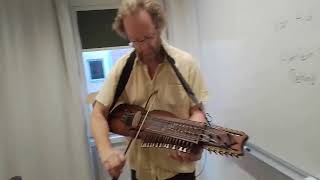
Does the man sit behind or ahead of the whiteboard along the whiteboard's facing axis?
ahead

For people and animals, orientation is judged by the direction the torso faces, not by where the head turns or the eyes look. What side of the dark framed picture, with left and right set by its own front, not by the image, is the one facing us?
front

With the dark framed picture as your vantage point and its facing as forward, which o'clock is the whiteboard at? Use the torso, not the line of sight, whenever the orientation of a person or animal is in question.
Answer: The whiteboard is roughly at 11 o'clock from the dark framed picture.

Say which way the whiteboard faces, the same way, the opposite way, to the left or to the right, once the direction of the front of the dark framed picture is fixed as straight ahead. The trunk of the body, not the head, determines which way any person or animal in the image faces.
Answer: to the right

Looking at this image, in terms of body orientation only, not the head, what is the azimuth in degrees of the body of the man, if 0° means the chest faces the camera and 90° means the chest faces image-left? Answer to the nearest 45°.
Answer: approximately 0°

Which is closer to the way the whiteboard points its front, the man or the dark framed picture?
the man

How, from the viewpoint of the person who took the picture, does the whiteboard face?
facing the viewer and to the left of the viewer

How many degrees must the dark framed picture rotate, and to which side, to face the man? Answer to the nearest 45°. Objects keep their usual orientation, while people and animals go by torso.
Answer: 0° — it already faces them

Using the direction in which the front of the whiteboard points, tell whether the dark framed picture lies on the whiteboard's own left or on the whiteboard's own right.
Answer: on the whiteboard's own right

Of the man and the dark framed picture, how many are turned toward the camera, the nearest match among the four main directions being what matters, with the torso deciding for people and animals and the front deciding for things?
2

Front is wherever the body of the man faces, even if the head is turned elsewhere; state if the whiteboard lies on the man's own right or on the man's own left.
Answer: on the man's own left
